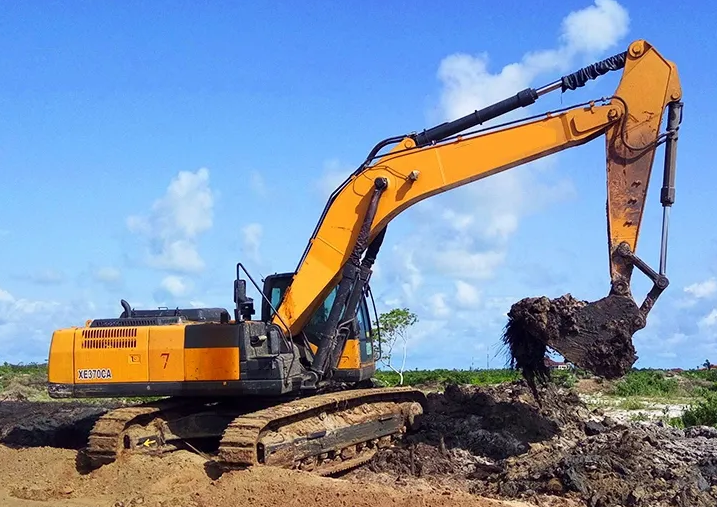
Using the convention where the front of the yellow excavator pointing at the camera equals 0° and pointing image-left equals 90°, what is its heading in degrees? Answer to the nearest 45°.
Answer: approximately 270°

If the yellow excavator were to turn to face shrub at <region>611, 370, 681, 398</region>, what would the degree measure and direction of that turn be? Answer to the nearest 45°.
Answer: approximately 45° to its left

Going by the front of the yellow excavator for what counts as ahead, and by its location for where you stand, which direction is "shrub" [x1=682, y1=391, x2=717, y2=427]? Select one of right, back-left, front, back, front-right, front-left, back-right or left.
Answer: front-left

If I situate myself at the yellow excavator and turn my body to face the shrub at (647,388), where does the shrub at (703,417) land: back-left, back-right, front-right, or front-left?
front-right

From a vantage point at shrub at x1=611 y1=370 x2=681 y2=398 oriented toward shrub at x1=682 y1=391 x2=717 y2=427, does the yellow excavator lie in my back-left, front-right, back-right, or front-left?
front-right
